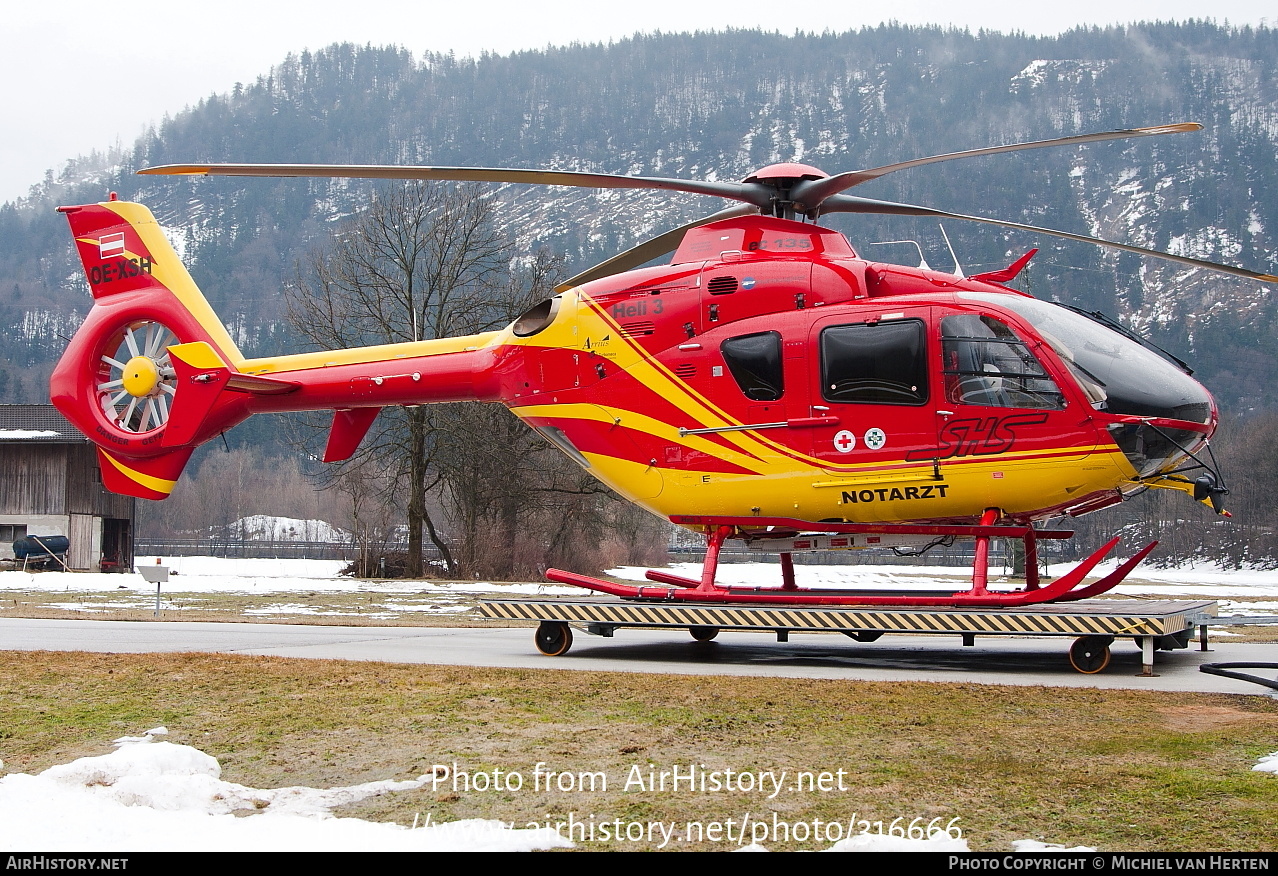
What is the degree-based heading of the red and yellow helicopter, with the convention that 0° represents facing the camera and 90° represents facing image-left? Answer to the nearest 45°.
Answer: approximately 270°

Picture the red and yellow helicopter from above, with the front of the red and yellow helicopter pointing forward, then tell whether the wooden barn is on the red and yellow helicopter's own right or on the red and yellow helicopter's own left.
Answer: on the red and yellow helicopter's own left

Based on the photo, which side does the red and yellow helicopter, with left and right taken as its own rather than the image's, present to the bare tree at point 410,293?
left

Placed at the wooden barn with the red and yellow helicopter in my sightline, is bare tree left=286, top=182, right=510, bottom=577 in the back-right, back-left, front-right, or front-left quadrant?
front-left
